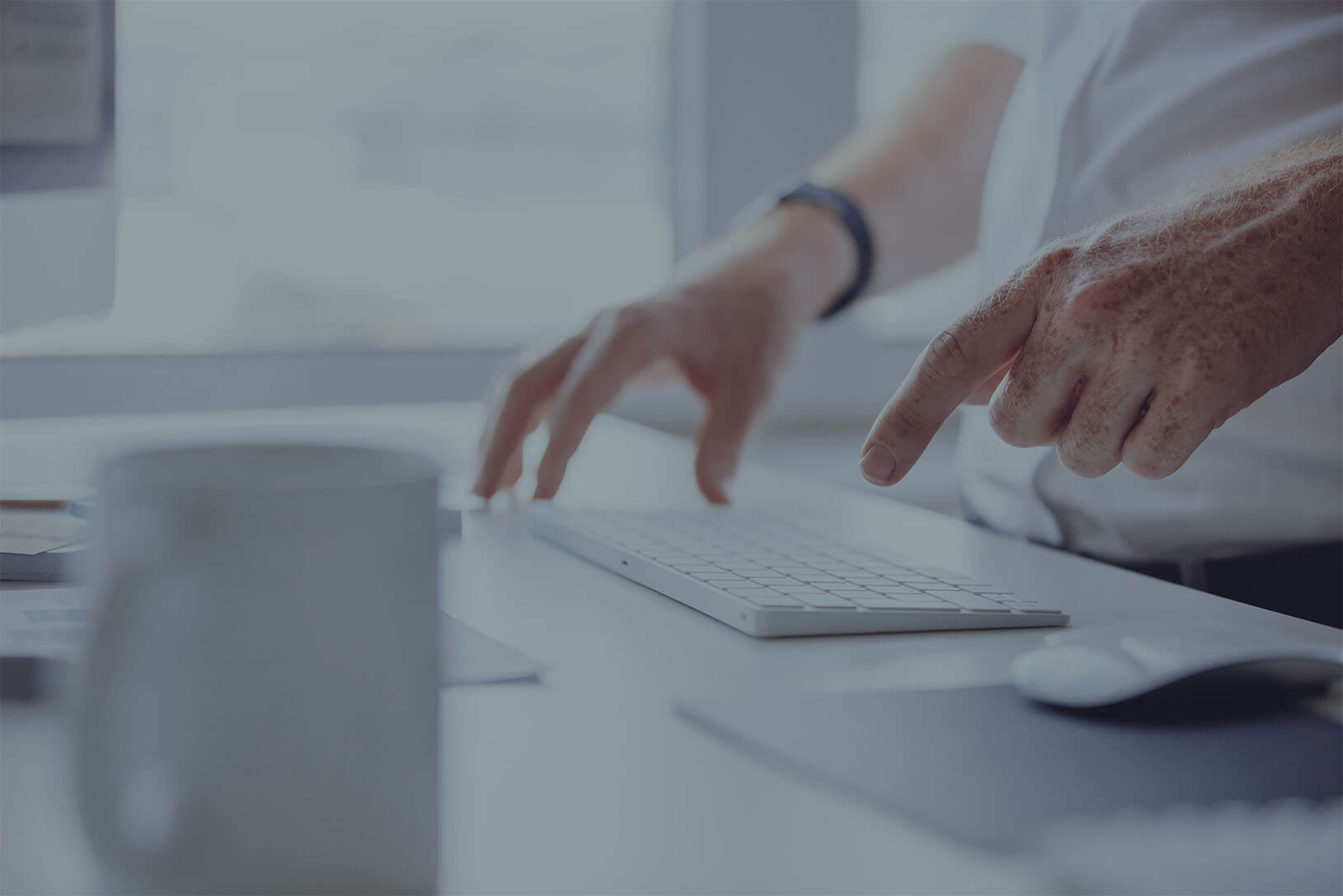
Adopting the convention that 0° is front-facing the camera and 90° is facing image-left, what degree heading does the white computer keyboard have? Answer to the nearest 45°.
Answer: approximately 270°
